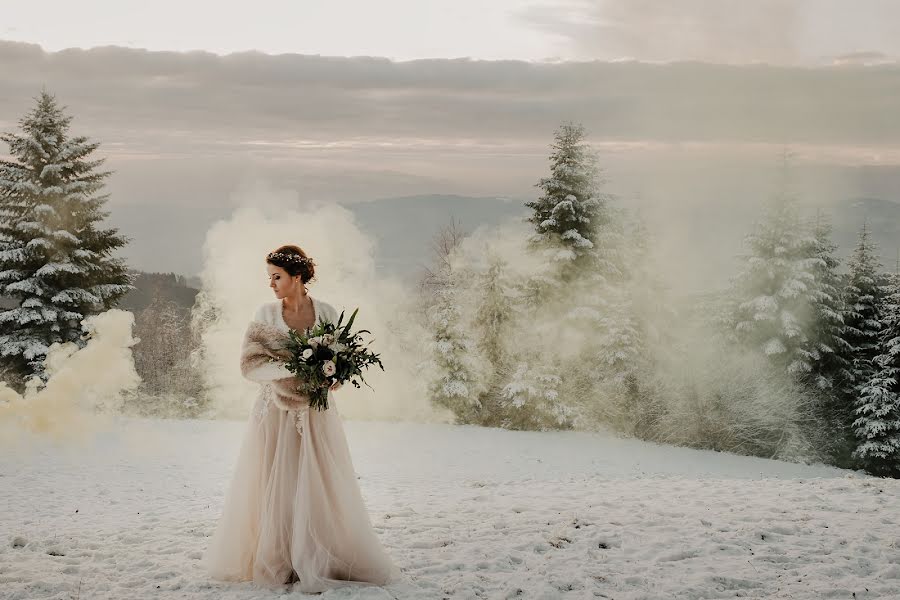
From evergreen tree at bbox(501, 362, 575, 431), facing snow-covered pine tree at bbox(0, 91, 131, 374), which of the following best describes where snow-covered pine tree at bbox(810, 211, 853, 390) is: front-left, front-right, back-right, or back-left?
back-right

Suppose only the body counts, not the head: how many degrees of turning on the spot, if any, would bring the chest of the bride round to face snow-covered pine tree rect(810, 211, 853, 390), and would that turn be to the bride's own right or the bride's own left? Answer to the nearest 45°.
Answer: approximately 135° to the bride's own left

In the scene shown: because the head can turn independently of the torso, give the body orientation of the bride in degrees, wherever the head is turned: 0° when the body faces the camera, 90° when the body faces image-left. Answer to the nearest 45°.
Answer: approximately 0°

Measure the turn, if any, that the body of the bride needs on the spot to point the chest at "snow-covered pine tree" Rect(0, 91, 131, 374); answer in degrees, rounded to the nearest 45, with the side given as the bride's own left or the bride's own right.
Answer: approximately 180°

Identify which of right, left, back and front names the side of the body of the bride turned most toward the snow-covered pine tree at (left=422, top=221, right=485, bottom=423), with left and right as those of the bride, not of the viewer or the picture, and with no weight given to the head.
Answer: back
